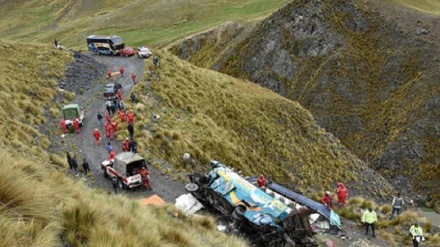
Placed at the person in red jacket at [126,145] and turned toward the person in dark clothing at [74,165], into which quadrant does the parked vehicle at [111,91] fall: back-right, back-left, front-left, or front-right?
back-right

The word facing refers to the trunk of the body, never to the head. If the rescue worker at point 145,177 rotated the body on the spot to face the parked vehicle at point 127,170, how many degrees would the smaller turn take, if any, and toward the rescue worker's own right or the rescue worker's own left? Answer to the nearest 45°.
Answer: approximately 45° to the rescue worker's own right

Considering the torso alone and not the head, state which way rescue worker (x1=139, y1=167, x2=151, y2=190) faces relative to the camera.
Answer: to the viewer's left

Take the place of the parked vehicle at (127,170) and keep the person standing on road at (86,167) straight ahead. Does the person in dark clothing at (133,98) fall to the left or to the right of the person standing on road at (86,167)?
right

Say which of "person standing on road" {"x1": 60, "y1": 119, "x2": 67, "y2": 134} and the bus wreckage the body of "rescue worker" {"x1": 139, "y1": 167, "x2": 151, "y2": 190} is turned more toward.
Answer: the person standing on road

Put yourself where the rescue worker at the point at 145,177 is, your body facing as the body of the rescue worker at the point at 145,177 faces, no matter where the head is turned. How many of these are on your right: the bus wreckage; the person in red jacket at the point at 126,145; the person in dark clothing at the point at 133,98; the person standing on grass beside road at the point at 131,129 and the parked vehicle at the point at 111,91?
4
